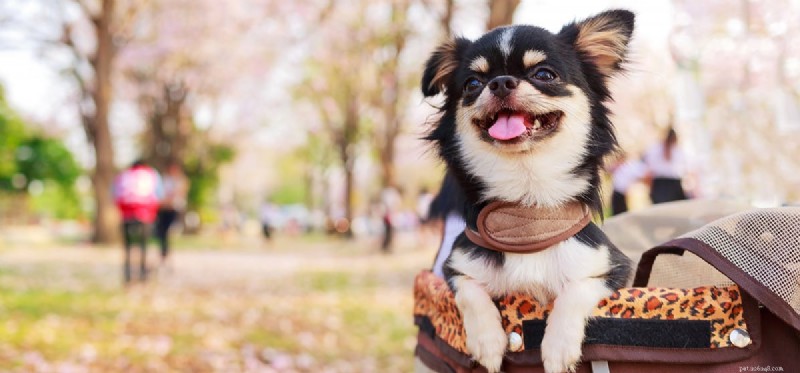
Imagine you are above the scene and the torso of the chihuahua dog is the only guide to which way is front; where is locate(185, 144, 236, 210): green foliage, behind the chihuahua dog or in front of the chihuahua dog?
behind

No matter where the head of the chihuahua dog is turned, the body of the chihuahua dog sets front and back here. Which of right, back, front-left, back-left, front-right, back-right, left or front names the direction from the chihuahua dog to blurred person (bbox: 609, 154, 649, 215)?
back

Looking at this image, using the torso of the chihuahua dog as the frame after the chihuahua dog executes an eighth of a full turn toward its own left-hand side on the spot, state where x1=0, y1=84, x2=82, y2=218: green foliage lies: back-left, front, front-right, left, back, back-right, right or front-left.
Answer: back

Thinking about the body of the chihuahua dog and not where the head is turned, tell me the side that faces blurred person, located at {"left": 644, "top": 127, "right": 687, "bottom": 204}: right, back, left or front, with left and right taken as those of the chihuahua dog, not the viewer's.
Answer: back

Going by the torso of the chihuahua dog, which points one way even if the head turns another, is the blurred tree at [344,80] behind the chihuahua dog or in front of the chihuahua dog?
behind

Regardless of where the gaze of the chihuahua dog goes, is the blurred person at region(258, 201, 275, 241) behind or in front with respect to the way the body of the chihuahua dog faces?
behind

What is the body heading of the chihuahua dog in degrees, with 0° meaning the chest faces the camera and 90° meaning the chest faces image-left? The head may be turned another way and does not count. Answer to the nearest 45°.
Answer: approximately 0°

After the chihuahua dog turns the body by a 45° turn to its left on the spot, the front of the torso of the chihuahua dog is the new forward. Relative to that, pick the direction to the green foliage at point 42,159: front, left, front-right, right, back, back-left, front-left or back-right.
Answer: back

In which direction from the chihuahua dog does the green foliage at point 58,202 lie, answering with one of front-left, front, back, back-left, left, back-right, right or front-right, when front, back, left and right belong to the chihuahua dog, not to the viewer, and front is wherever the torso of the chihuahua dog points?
back-right

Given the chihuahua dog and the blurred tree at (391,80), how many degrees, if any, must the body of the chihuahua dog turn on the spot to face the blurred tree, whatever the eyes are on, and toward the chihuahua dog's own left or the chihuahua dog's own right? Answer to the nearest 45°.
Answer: approximately 180°
